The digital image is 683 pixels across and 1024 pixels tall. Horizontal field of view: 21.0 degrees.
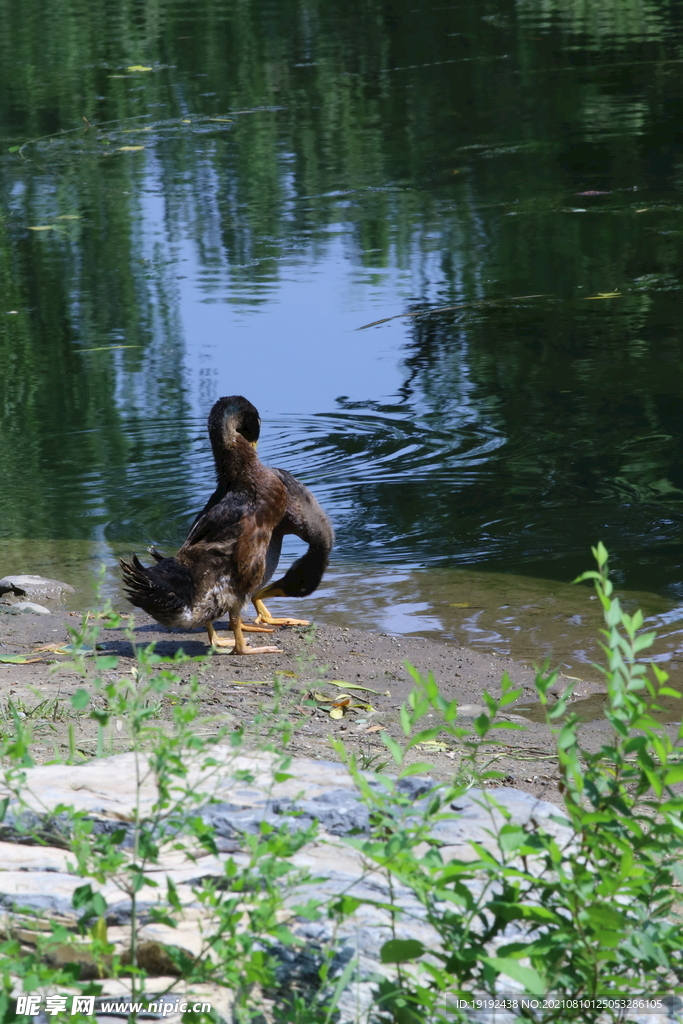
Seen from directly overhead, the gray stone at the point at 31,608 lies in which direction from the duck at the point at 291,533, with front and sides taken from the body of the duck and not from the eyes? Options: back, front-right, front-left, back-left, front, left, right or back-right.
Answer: back

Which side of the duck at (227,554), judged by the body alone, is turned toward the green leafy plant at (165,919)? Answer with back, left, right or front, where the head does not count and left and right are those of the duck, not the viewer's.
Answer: right

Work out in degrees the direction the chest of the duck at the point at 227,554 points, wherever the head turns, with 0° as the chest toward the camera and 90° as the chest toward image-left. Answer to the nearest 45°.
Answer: approximately 270°

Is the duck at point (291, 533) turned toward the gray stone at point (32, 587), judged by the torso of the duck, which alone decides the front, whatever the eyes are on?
no

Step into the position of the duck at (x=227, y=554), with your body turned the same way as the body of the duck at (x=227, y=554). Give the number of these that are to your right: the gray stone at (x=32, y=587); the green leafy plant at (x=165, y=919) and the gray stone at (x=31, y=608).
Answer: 1

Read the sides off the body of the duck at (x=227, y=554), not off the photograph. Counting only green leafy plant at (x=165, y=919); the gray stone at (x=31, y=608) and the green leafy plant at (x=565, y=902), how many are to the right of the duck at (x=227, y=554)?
2

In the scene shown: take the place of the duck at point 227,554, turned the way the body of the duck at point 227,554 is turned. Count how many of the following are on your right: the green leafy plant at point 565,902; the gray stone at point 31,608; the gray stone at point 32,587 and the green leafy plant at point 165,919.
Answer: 2

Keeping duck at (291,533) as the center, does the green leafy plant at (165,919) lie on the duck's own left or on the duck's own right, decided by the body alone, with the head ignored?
on the duck's own right

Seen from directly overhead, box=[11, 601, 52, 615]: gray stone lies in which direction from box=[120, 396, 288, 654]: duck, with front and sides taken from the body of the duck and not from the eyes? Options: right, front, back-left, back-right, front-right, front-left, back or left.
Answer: back-left
